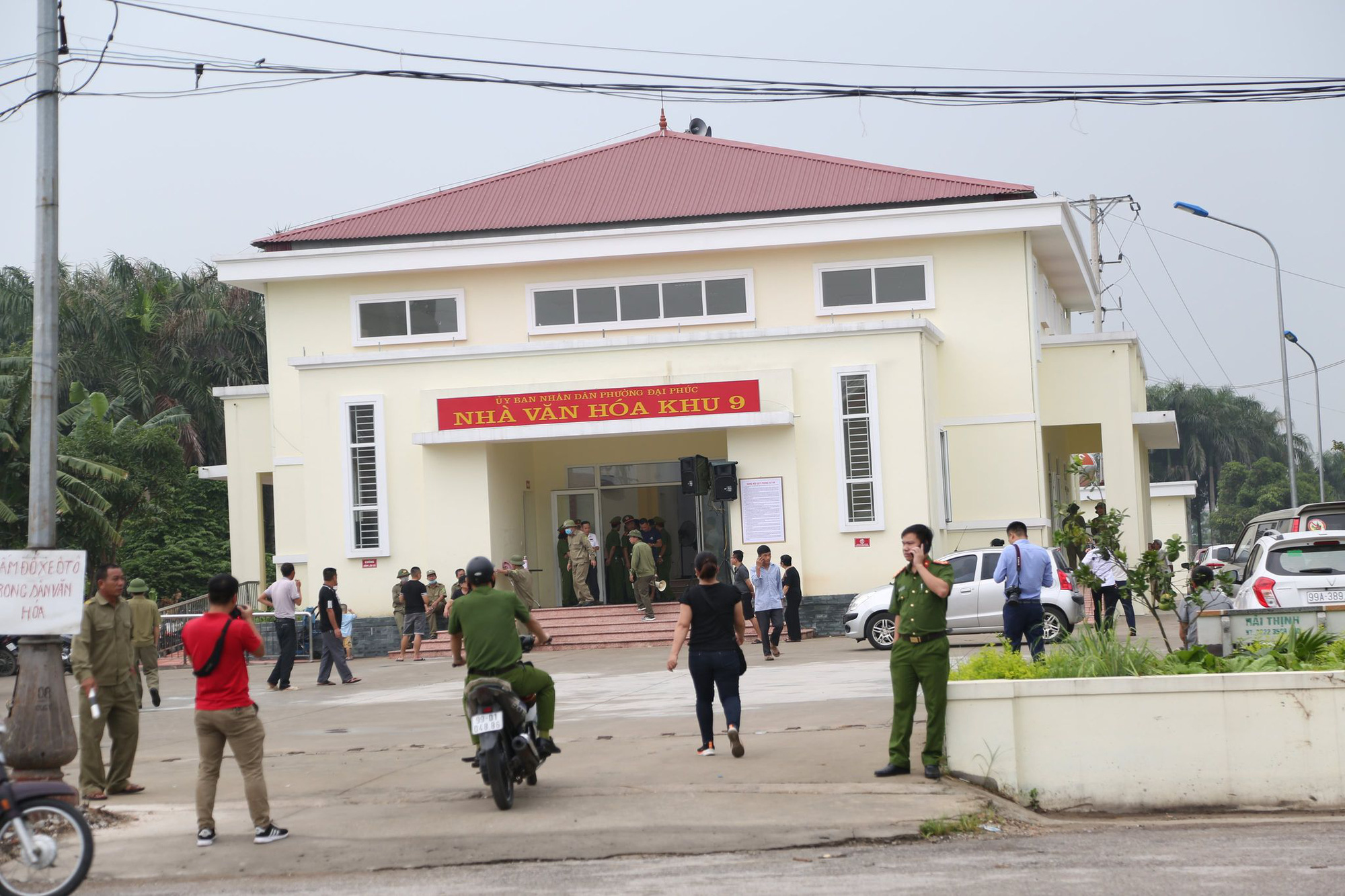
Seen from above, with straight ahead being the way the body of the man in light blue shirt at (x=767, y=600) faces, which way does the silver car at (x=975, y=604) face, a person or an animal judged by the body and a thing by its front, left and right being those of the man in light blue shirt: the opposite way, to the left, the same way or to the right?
to the right

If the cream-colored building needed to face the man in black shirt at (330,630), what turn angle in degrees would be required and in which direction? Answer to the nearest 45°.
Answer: approximately 45° to its right

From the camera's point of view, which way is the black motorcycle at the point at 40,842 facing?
to the viewer's right

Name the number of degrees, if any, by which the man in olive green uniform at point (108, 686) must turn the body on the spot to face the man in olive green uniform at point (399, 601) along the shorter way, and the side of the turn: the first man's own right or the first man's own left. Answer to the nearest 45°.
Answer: approximately 135° to the first man's own left

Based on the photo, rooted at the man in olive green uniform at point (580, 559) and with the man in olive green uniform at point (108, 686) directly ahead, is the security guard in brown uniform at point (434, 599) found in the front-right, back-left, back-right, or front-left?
front-right

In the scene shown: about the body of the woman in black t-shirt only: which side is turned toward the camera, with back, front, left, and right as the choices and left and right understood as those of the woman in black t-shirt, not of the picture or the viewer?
back

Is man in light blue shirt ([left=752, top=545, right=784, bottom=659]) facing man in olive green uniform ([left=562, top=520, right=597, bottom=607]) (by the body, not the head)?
no

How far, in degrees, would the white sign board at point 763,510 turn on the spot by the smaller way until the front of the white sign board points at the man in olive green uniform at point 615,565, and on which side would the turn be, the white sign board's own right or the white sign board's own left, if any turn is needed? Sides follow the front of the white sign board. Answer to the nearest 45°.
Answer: approximately 135° to the white sign board's own right

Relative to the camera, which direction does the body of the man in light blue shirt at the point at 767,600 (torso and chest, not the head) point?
toward the camera

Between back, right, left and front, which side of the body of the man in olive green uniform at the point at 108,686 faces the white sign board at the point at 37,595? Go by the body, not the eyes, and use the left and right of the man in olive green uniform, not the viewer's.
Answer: right

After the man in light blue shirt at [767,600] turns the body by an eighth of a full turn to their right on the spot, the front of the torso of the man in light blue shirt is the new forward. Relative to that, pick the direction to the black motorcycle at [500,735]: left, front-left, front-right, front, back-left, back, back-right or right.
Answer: front-left

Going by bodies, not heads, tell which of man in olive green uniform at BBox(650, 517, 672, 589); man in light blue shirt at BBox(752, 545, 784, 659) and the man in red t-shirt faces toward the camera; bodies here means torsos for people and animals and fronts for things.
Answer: the man in light blue shirt

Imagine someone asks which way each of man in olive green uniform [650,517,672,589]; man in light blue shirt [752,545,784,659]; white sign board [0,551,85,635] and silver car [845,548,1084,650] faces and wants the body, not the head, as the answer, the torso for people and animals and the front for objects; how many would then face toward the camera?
2

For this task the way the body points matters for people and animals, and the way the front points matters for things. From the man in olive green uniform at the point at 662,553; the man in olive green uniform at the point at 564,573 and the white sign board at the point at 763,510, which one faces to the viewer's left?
the man in olive green uniform at the point at 662,553

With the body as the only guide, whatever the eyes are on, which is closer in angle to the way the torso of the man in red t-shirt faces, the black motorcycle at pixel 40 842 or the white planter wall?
the white planter wall

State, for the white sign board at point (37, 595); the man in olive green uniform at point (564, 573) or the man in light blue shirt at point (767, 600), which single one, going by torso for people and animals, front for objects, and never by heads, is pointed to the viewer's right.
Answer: the man in olive green uniform

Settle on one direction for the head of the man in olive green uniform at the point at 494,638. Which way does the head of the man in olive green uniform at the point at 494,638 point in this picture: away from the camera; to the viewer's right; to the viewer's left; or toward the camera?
away from the camera

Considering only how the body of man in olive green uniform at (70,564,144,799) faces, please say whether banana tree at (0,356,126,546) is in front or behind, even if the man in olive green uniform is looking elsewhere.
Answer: behind

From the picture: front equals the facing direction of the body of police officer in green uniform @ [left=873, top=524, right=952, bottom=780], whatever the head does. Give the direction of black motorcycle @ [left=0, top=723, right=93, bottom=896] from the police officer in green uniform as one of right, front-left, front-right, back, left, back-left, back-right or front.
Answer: front

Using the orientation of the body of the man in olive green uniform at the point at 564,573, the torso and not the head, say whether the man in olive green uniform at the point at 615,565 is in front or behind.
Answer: in front

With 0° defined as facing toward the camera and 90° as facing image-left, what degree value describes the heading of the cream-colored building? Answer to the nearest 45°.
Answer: approximately 0°

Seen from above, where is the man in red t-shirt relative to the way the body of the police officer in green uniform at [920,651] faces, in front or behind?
in front
